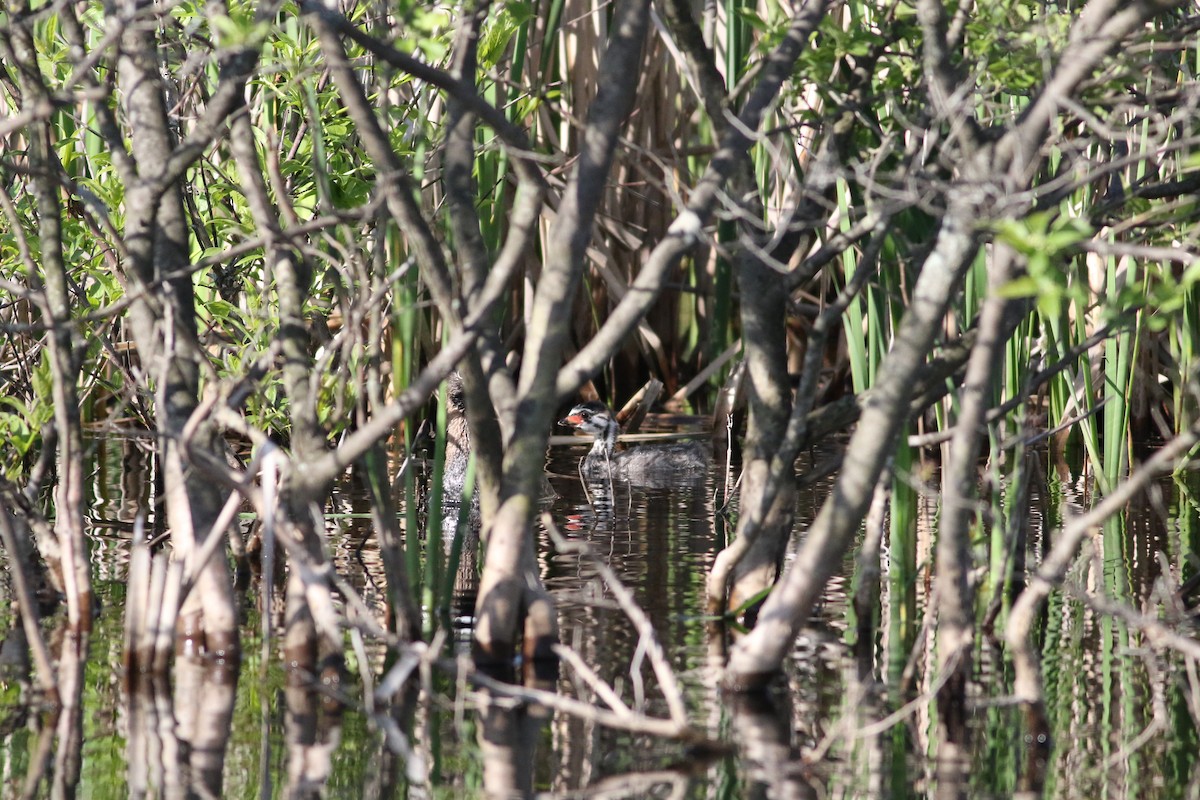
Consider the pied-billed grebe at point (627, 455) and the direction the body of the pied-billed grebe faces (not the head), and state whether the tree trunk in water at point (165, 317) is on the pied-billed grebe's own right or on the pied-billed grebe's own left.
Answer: on the pied-billed grebe's own left

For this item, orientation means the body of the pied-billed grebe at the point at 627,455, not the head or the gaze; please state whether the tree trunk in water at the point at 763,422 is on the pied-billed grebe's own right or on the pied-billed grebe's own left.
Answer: on the pied-billed grebe's own left

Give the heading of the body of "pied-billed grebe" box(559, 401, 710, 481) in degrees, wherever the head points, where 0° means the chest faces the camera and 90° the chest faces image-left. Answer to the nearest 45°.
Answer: approximately 90°

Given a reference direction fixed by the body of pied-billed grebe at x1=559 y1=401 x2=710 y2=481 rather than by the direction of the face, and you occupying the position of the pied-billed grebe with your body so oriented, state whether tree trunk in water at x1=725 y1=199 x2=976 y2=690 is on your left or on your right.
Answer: on your left
